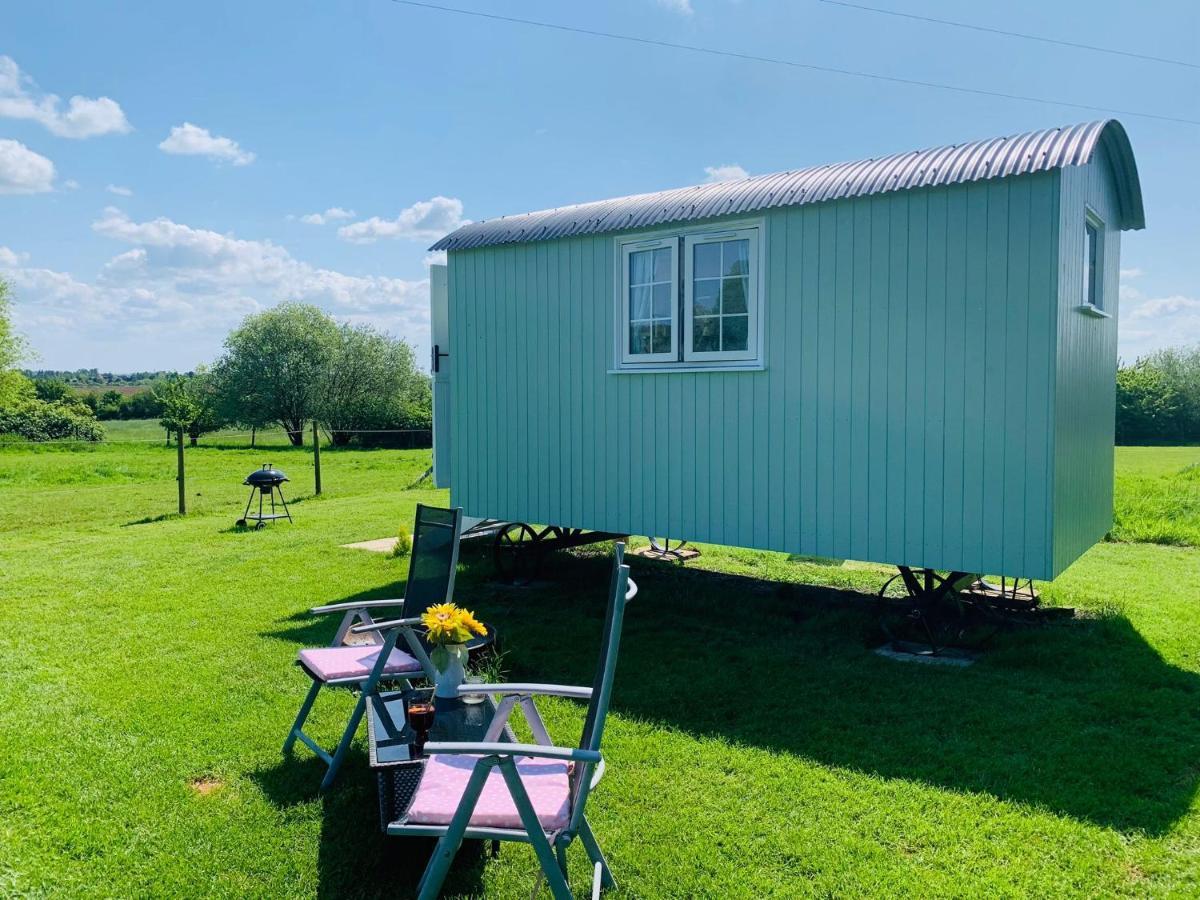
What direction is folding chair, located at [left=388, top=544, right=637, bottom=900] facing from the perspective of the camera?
to the viewer's left

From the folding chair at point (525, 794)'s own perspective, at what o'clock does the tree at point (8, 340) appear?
The tree is roughly at 2 o'clock from the folding chair.

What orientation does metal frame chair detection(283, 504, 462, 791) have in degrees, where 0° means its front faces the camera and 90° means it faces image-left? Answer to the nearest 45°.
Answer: approximately 45°

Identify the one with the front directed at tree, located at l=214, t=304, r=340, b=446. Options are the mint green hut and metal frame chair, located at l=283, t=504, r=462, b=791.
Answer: the mint green hut

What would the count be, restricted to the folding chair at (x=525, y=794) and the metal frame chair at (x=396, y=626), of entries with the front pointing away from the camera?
0

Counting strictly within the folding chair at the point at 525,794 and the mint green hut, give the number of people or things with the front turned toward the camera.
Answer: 0

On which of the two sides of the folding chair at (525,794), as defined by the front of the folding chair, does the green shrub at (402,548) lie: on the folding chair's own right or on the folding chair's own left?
on the folding chair's own right

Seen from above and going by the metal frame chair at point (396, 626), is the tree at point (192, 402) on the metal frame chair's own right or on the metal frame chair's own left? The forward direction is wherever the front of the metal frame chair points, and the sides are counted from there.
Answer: on the metal frame chair's own right

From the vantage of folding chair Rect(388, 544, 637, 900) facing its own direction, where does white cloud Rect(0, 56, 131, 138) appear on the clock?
The white cloud is roughly at 2 o'clock from the folding chair.

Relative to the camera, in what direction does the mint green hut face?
facing away from the viewer and to the left of the viewer

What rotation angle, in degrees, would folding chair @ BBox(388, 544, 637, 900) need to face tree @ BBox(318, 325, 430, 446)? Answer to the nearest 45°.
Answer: approximately 90° to its right

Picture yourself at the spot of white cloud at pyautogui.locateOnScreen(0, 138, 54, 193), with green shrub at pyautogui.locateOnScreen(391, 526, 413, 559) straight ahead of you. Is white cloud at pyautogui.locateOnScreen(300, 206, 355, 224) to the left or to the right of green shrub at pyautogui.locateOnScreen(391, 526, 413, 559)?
left

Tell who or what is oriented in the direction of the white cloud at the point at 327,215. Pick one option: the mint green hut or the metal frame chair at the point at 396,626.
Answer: the mint green hut
